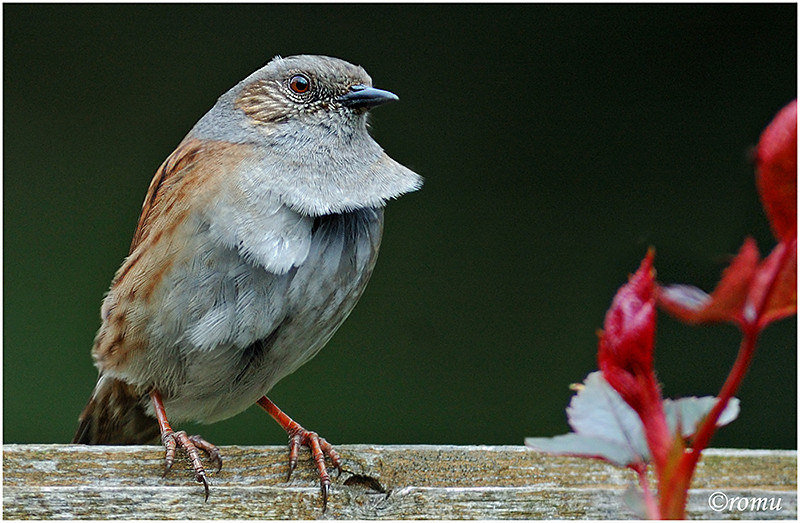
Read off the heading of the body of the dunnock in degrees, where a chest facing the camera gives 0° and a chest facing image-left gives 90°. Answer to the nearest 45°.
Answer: approximately 315°
